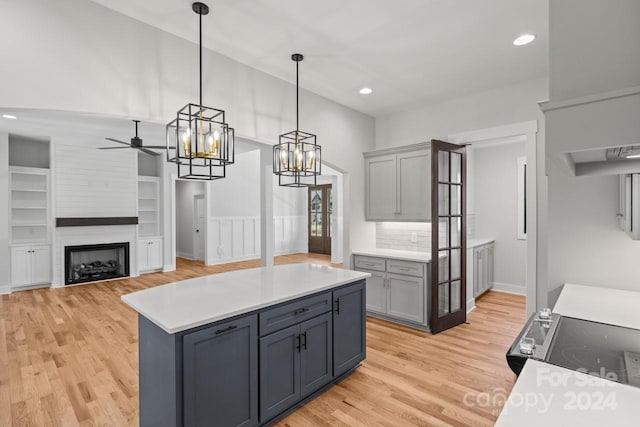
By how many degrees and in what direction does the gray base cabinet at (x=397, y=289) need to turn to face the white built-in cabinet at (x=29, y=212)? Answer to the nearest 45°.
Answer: approximately 45° to its right

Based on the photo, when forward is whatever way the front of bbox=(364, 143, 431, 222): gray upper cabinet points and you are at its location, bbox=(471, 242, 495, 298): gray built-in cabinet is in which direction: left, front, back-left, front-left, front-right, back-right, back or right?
back

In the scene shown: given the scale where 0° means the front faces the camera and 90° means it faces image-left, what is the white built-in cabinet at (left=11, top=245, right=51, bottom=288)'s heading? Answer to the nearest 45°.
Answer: approximately 0°

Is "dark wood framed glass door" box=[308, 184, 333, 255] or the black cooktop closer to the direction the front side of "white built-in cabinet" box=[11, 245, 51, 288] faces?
the black cooktop

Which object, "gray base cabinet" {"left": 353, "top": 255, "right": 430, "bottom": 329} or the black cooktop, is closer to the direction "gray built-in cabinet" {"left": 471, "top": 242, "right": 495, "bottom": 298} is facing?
the black cooktop

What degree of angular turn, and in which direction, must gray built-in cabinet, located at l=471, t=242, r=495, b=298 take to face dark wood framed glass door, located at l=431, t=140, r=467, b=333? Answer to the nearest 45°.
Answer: approximately 45° to its right

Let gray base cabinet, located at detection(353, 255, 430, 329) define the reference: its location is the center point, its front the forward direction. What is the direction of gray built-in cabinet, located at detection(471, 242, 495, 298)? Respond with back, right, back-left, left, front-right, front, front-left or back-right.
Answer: back
